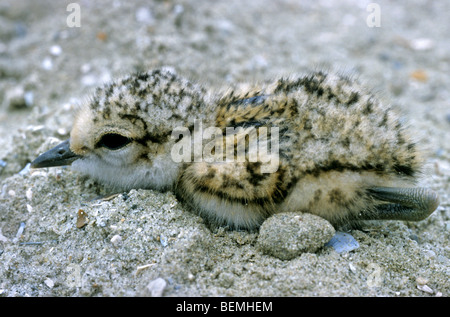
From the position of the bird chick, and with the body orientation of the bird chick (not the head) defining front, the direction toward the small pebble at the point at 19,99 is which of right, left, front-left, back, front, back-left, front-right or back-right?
front-right

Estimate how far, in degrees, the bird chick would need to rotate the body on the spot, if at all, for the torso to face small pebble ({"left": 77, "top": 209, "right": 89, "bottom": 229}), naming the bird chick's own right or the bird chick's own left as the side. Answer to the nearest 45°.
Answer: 0° — it already faces it

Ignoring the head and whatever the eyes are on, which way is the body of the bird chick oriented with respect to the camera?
to the viewer's left

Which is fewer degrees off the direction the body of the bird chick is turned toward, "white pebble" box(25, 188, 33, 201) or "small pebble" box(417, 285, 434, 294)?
the white pebble

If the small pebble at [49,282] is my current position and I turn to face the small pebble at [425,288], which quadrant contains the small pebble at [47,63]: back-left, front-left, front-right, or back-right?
back-left

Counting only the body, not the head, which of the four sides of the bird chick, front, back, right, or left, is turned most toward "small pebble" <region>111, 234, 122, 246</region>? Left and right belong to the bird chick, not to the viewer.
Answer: front

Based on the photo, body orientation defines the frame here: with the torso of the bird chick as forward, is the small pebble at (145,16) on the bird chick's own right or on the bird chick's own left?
on the bird chick's own right

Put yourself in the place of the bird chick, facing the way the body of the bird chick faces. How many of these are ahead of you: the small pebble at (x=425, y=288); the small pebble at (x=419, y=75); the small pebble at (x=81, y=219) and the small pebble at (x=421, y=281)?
1

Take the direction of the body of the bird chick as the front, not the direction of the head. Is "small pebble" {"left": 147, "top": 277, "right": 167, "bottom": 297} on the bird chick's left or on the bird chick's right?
on the bird chick's left

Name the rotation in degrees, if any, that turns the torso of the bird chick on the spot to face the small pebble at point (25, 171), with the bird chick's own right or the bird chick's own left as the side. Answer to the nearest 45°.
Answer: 0° — it already faces it

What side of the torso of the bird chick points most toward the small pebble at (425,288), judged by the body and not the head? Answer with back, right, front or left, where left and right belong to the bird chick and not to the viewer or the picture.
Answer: back

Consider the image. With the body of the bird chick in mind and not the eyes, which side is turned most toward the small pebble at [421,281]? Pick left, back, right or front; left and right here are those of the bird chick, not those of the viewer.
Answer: back

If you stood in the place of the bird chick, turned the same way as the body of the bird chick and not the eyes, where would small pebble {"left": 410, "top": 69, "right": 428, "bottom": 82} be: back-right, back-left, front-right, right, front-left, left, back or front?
back-right
